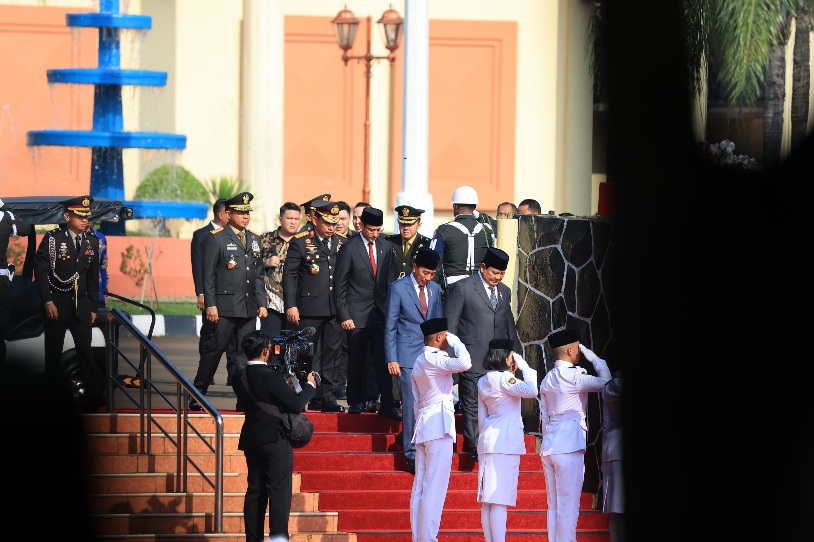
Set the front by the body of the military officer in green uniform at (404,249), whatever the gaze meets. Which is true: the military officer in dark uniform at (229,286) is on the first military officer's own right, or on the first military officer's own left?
on the first military officer's own right

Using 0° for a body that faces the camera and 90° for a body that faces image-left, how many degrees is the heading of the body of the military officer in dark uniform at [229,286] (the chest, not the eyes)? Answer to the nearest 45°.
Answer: approximately 315°

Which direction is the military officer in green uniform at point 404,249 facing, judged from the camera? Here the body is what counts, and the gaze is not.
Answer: toward the camera

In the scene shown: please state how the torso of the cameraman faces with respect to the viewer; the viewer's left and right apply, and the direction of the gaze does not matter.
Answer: facing away from the viewer and to the right of the viewer

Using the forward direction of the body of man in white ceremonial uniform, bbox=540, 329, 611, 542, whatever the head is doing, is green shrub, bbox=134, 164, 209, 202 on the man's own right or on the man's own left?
on the man's own left

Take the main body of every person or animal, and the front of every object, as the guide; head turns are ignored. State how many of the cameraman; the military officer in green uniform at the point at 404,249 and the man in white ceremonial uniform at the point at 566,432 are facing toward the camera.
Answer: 1

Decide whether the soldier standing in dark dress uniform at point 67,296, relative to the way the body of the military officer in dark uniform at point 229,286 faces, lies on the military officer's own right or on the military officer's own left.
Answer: on the military officer's own right

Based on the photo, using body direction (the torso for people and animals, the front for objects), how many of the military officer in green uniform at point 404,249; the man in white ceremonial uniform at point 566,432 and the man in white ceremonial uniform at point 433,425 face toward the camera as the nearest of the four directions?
1

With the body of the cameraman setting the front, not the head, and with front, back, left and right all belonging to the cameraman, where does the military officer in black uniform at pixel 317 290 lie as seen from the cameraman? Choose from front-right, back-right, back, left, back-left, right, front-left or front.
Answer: front-left

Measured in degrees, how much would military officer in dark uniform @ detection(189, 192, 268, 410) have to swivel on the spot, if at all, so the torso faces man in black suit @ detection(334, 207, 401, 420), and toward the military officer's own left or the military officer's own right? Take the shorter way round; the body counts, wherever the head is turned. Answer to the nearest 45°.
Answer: approximately 45° to the military officer's own left

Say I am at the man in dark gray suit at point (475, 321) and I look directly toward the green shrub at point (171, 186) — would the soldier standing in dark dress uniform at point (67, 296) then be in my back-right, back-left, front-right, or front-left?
front-left

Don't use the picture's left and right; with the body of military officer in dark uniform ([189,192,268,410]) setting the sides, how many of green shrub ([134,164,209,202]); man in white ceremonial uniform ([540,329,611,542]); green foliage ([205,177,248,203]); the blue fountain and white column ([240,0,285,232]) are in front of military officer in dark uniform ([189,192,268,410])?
1
